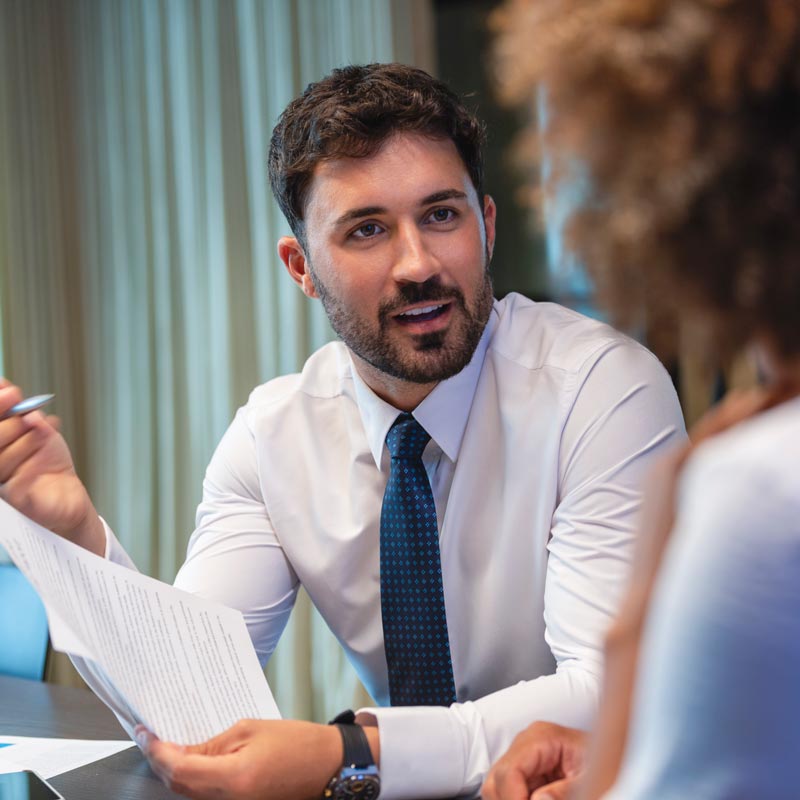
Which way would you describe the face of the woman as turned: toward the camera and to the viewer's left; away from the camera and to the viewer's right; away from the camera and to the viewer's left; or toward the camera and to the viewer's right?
away from the camera and to the viewer's left

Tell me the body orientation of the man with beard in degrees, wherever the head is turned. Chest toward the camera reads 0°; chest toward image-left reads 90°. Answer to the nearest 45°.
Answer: approximately 0°

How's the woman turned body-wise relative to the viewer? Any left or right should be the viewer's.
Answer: facing away from the viewer and to the left of the viewer

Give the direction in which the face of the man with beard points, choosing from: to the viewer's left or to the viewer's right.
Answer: to the viewer's right
